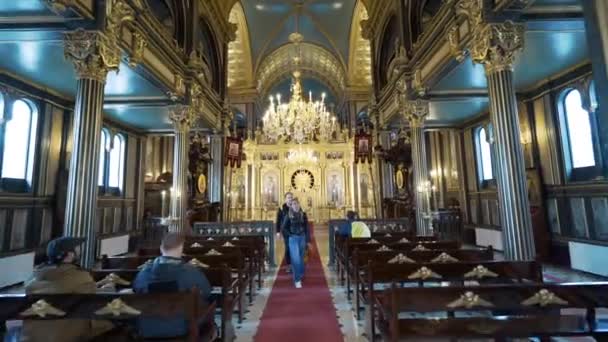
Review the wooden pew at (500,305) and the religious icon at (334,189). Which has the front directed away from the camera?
the wooden pew

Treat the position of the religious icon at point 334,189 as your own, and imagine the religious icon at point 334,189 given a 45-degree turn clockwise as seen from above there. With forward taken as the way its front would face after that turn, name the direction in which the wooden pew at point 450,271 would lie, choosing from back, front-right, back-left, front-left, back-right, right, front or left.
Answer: front-left

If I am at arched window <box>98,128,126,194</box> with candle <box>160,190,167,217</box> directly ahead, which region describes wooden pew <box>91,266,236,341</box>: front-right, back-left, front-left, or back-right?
back-right

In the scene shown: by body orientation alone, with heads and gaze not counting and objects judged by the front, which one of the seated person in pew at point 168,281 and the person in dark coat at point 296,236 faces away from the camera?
the seated person in pew

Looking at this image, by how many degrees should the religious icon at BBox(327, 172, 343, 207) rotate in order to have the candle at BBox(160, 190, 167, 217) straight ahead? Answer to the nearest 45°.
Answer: approximately 45° to its right

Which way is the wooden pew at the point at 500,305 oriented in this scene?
away from the camera

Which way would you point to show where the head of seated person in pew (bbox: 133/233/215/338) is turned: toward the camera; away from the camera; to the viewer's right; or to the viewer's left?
away from the camera

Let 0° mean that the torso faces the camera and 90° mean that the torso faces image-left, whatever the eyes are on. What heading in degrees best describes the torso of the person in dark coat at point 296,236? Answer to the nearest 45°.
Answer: approximately 0°

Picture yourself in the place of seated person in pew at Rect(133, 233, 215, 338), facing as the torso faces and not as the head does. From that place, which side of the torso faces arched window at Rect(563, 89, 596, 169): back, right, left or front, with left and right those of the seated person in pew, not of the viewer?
right

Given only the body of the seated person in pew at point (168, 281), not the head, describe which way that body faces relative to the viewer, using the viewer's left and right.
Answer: facing away from the viewer

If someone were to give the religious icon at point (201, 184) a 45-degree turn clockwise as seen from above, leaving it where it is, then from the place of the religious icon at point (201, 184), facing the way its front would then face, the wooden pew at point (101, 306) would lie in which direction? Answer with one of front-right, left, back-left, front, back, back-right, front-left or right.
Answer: front-left

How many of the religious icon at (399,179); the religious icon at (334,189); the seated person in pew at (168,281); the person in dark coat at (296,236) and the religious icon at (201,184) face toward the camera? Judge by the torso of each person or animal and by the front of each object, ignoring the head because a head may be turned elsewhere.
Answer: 4

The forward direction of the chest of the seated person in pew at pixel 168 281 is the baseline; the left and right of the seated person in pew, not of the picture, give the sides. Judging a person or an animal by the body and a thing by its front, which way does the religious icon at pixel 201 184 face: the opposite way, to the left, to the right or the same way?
the opposite way
